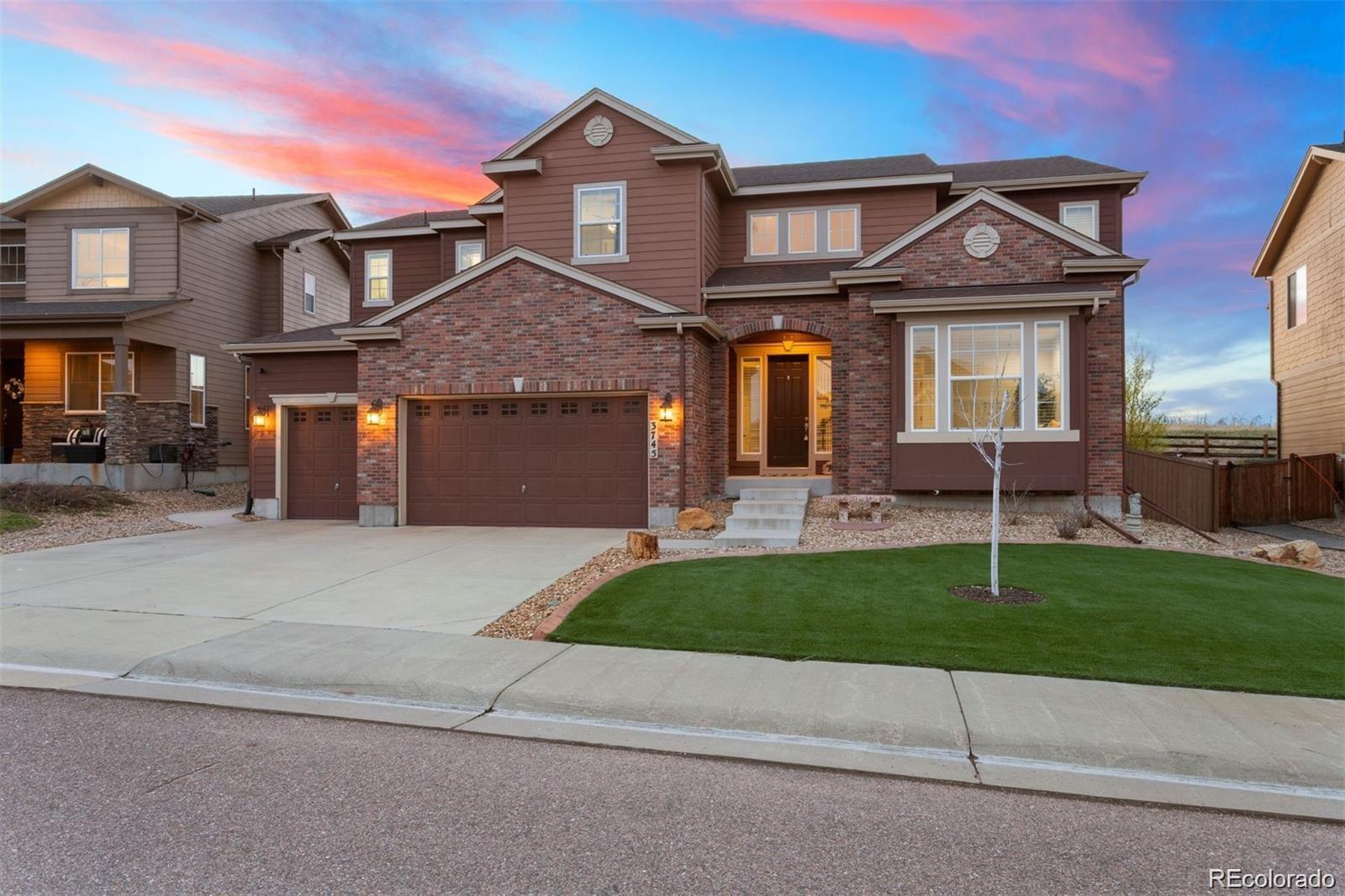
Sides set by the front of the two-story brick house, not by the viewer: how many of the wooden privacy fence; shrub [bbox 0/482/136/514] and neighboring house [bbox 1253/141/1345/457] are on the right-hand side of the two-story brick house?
1

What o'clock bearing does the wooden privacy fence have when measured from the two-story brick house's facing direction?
The wooden privacy fence is roughly at 9 o'clock from the two-story brick house.

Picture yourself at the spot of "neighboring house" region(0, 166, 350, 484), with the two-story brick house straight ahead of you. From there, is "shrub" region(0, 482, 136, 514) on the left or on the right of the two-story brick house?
right

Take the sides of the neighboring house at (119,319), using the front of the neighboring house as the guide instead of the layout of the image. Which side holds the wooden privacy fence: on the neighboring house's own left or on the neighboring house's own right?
on the neighboring house's own left

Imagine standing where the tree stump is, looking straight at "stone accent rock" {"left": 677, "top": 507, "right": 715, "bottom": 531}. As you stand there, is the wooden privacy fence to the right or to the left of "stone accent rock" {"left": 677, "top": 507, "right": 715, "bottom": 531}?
right

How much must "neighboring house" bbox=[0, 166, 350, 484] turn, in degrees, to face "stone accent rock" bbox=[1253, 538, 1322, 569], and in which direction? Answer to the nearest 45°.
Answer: approximately 90° to its left

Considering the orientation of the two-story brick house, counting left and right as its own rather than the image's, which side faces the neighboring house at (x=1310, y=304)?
left

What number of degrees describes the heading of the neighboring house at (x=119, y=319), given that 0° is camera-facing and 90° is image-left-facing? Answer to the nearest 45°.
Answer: approximately 45°

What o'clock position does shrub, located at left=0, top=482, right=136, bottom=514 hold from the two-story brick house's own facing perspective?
The shrub is roughly at 3 o'clock from the two-story brick house.

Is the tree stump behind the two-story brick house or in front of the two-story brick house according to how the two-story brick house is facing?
in front

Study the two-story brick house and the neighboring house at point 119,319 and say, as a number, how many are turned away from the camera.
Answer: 0
